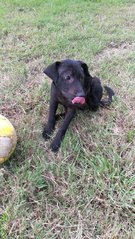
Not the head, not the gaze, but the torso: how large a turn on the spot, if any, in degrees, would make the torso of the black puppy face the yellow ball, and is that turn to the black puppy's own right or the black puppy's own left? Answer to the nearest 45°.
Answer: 0° — it already faces it
